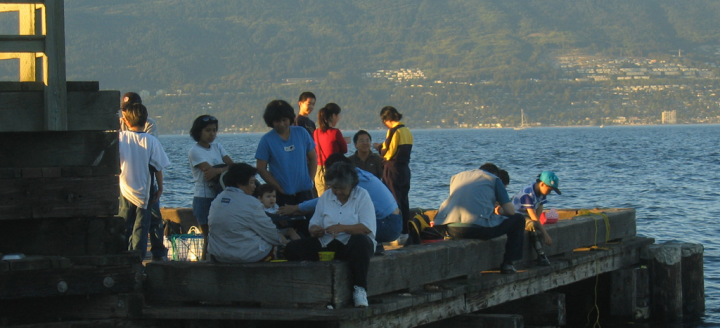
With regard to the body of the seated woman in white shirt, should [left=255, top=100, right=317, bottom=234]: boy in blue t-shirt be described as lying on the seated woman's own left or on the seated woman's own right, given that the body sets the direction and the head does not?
on the seated woman's own right

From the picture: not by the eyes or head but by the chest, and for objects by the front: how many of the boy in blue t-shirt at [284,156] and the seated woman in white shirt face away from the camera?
0

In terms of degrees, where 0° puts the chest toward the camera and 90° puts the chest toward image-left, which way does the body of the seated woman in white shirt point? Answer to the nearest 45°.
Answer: approximately 45°

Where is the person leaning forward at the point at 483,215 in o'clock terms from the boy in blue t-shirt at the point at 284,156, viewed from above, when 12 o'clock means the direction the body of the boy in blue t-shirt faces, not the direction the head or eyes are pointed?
The person leaning forward is roughly at 9 o'clock from the boy in blue t-shirt.

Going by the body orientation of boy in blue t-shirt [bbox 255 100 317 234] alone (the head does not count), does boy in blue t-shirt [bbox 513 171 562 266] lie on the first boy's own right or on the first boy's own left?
on the first boy's own left

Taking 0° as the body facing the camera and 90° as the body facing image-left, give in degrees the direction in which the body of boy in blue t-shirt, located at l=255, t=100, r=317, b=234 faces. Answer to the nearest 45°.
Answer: approximately 0°
